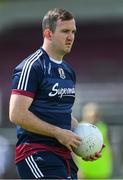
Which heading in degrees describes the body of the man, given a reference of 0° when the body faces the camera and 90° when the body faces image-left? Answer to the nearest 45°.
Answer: approximately 315°
